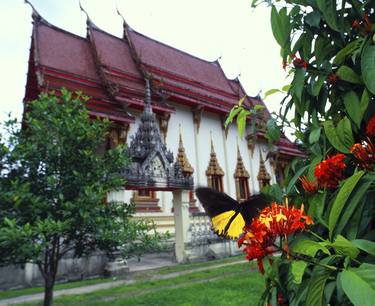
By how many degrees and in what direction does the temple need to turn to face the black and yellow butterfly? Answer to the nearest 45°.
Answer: approximately 45° to its left

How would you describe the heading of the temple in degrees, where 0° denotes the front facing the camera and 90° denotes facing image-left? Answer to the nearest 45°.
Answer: approximately 45°

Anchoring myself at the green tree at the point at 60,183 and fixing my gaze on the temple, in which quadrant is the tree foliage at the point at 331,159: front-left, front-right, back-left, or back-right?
back-right

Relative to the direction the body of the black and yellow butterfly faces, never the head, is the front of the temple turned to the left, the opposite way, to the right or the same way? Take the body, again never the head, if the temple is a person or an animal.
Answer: the opposite way
